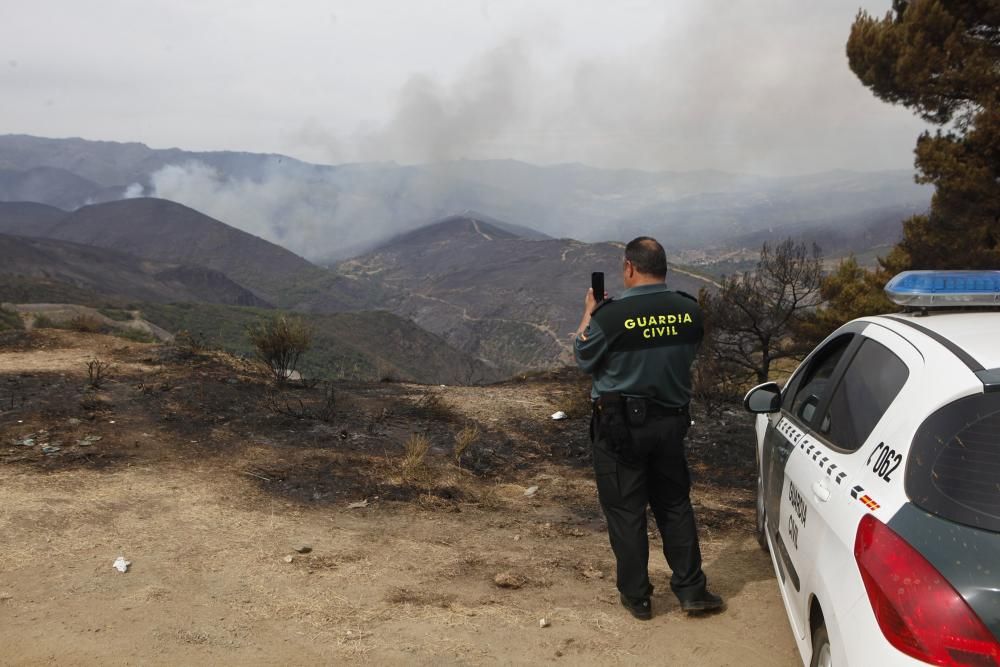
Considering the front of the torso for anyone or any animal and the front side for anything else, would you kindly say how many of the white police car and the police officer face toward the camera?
0

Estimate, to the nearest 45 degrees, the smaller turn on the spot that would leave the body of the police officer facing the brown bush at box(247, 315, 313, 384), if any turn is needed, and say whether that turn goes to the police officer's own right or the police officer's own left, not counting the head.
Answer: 0° — they already face it

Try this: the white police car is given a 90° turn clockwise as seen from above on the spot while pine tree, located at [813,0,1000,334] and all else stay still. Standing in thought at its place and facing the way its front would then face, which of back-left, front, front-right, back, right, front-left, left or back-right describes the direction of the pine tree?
front-left

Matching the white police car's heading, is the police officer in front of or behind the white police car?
in front

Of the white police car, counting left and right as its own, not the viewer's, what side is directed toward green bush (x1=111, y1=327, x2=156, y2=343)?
front

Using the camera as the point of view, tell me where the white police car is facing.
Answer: facing away from the viewer and to the left of the viewer

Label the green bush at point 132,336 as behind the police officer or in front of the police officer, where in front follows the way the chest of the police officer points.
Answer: in front

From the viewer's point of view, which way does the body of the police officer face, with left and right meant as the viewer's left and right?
facing away from the viewer and to the left of the viewer

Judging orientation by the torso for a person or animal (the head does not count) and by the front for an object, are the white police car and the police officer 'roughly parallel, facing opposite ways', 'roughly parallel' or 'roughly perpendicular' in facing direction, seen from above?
roughly parallel

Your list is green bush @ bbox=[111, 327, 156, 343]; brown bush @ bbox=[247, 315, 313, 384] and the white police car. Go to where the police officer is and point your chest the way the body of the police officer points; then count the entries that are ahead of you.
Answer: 2
